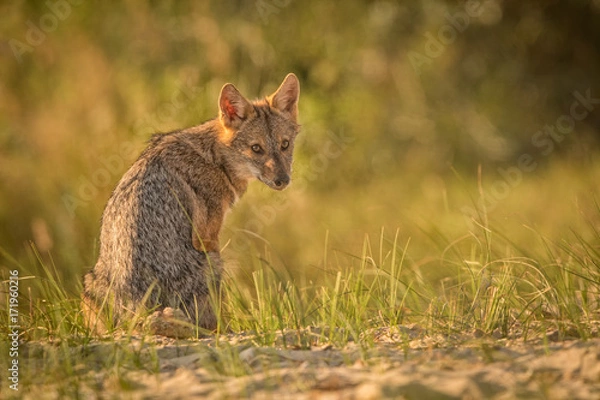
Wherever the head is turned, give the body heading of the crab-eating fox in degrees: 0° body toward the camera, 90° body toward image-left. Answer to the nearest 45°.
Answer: approximately 225°
